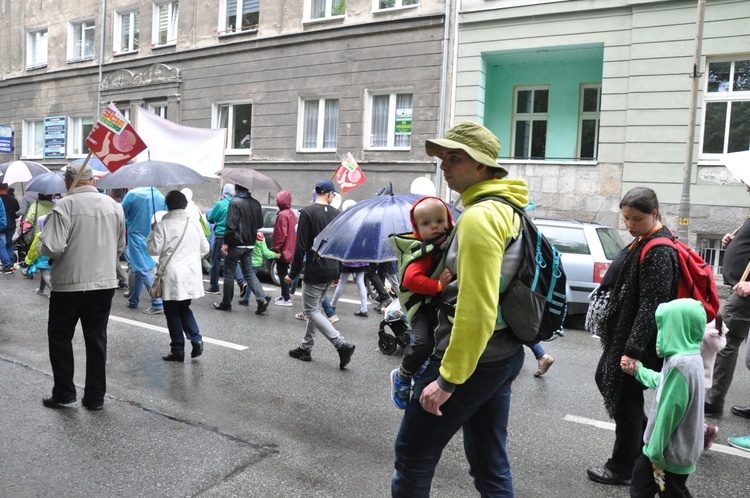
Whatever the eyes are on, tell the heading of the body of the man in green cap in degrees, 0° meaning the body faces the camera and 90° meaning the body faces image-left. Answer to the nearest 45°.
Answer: approximately 90°

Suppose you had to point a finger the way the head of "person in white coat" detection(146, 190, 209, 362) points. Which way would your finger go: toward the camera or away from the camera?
away from the camera

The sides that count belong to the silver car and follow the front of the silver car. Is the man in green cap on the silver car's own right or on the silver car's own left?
on the silver car's own left

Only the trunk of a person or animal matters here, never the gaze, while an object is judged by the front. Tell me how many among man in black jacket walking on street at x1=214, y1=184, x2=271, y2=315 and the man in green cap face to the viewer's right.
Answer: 0

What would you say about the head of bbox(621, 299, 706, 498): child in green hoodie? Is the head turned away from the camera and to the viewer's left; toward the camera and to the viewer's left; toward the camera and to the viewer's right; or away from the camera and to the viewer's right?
away from the camera and to the viewer's left

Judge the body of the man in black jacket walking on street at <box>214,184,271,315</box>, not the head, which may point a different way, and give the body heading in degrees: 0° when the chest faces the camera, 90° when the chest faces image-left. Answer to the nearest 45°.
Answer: approximately 135°

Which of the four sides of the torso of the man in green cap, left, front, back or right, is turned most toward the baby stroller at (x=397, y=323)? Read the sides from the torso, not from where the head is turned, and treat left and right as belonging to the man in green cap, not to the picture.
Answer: right

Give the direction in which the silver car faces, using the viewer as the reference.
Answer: facing away from the viewer and to the left of the viewer
